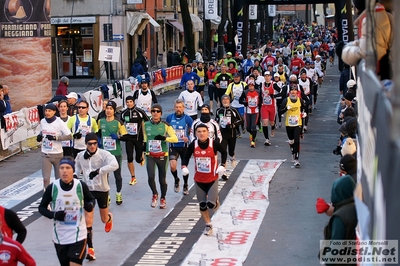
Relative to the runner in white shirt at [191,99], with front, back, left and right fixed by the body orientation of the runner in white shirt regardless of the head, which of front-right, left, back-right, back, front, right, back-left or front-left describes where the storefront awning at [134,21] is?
back

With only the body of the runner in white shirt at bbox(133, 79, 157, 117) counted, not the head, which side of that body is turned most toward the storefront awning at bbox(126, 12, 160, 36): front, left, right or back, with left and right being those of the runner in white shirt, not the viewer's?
back

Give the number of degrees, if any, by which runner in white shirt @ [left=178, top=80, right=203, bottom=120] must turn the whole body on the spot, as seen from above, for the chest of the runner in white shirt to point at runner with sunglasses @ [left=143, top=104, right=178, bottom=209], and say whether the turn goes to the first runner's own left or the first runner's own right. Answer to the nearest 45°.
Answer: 0° — they already face them

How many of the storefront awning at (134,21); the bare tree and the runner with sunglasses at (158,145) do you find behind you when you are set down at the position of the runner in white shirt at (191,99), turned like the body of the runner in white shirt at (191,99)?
2

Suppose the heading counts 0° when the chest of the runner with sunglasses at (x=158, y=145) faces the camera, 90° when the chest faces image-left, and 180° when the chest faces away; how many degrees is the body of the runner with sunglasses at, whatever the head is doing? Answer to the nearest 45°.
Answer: approximately 0°

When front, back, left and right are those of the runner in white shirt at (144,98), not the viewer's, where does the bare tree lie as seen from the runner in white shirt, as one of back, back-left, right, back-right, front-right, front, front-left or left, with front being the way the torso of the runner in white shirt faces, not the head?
back

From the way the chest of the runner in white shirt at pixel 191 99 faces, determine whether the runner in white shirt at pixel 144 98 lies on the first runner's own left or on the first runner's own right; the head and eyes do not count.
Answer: on the first runner's own right

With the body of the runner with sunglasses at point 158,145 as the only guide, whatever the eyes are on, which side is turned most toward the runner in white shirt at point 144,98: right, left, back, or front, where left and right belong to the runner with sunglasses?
back

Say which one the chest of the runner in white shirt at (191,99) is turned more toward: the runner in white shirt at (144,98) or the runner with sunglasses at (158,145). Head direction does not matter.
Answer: the runner with sunglasses
